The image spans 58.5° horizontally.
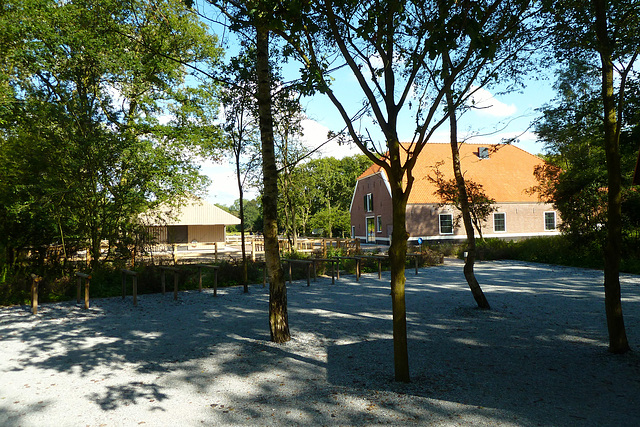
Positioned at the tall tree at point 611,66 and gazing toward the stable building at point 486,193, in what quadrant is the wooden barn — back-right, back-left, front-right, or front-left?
front-left

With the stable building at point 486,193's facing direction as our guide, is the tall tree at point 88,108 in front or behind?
in front

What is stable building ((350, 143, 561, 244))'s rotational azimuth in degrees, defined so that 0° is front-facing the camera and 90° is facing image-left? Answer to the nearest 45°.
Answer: approximately 45°

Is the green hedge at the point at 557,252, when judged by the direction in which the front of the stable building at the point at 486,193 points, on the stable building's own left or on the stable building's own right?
on the stable building's own left

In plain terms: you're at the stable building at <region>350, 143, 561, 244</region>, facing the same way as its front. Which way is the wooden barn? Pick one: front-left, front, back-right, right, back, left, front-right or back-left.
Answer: front-right

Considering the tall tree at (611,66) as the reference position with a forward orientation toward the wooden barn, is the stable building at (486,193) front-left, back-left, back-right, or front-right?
front-right

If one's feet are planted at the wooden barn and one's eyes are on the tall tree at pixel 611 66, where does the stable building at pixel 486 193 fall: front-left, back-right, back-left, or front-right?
front-left

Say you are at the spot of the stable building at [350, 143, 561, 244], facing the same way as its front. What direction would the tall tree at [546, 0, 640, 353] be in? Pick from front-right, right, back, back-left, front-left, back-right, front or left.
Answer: front-left
